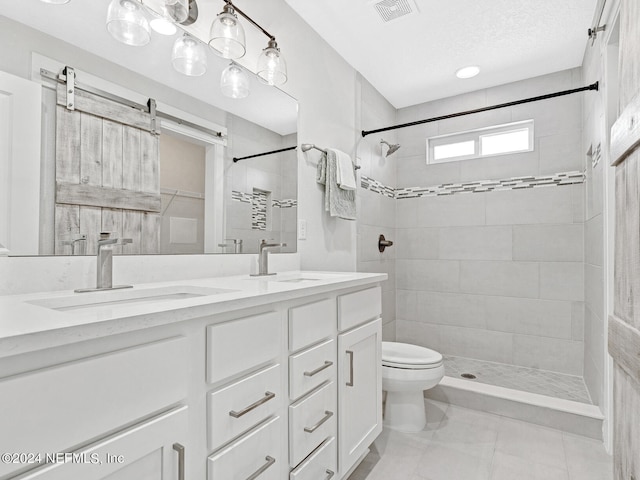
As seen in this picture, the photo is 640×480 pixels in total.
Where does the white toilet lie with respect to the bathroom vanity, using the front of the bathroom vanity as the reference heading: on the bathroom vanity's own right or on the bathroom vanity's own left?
on the bathroom vanity's own left

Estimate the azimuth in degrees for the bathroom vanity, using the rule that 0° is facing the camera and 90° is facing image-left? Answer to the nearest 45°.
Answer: approximately 315°

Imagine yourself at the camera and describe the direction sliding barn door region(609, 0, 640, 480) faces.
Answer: facing to the left of the viewer

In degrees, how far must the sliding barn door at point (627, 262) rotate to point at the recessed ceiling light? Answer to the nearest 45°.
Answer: approximately 45° to its right

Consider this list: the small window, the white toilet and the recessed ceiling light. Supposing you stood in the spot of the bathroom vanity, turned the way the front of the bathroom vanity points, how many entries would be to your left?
3

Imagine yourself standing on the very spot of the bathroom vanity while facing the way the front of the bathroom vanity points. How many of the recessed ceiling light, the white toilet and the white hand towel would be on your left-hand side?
3

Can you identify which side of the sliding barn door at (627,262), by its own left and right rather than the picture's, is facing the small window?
right

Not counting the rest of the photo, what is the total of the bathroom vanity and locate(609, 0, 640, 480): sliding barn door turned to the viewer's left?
1
